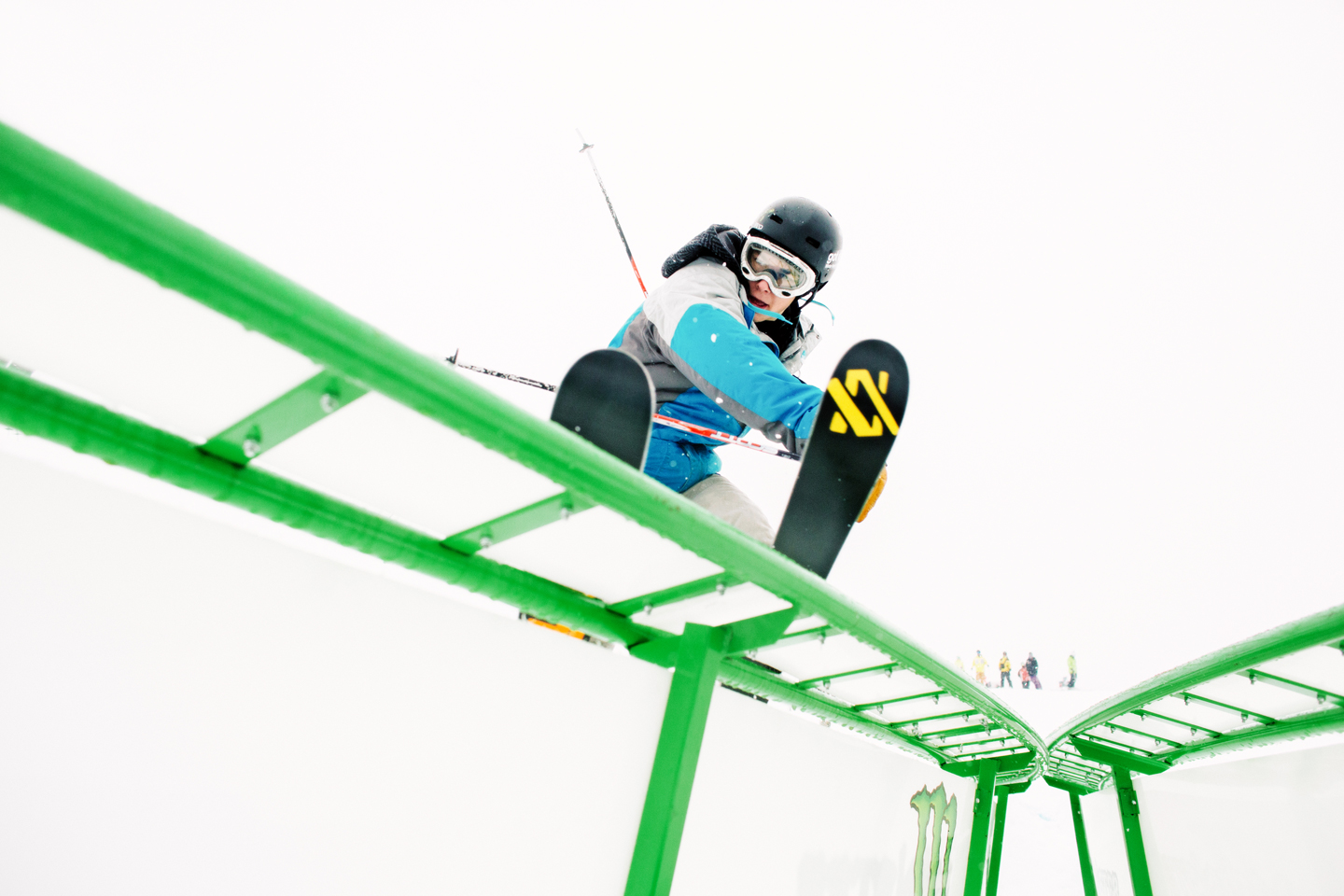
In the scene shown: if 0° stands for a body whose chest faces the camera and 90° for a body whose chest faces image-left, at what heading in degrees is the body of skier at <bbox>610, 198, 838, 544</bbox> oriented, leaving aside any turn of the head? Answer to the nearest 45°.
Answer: approximately 315°

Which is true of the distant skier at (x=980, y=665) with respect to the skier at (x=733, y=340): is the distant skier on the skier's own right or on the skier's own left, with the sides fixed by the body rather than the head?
on the skier's own left
